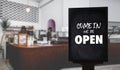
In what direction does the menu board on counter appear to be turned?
toward the camera

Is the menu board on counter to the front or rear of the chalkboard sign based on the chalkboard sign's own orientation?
to the rear

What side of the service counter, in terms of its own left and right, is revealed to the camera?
front

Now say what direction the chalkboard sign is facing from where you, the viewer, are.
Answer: facing the viewer

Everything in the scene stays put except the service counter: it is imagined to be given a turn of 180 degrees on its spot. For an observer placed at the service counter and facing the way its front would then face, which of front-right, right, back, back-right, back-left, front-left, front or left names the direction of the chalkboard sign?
back

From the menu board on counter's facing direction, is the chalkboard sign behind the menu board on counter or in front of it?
in front
